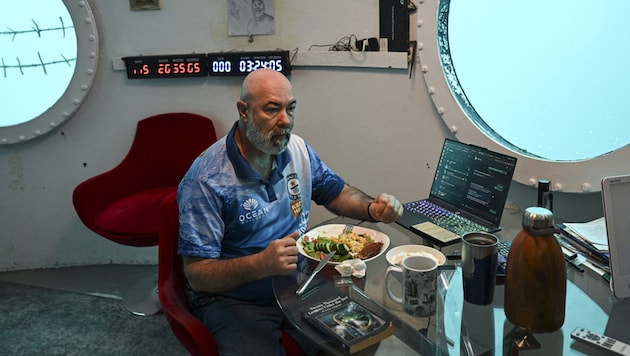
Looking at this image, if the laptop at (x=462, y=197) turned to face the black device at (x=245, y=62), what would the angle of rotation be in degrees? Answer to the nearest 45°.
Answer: approximately 90° to its right

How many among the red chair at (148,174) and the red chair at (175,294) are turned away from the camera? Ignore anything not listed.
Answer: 0

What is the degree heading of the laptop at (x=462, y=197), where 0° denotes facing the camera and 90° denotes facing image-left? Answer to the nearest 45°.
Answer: approximately 45°

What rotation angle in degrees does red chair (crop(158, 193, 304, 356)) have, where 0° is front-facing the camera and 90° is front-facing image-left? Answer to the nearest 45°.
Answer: approximately 315°

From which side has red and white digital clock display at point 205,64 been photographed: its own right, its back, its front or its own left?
front

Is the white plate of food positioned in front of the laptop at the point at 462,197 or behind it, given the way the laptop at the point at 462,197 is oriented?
in front

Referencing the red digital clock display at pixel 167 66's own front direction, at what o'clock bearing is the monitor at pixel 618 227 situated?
The monitor is roughly at 11 o'clock from the red digital clock display.

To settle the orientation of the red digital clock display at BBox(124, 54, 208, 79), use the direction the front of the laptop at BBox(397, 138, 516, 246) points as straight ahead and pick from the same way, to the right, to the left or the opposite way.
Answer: to the left

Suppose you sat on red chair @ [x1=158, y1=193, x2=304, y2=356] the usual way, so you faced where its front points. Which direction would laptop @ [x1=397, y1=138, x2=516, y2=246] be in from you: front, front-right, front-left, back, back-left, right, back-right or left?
front-left

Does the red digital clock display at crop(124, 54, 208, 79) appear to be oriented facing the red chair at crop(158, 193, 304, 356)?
yes

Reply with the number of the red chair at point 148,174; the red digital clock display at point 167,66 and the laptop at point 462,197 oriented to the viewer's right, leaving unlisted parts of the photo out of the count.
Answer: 0
